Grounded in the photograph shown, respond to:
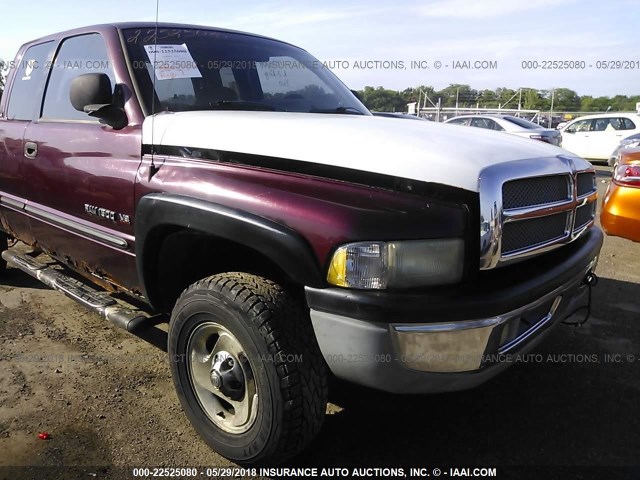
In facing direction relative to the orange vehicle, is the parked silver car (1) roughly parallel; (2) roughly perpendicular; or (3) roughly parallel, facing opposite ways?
roughly perpendicular

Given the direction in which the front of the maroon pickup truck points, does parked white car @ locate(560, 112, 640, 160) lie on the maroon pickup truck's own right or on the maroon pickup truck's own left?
on the maroon pickup truck's own left

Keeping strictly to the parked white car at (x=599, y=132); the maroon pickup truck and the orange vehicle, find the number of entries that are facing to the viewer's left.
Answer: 1

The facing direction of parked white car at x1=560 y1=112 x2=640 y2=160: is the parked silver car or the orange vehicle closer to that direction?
the parked silver car

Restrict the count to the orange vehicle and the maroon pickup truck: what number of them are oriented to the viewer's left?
0

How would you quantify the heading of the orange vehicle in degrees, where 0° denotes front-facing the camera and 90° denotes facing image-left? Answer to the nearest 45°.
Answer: approximately 225°

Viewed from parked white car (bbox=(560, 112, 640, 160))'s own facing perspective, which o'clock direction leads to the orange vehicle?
The orange vehicle is roughly at 9 o'clock from the parked white car.

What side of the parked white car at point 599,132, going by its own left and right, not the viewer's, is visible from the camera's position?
left

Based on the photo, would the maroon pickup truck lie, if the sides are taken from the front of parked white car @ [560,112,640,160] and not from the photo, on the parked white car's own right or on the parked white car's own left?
on the parked white car's own left

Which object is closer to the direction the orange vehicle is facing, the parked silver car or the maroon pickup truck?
the parked silver car

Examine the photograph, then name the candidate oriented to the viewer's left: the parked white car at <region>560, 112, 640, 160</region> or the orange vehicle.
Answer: the parked white car
